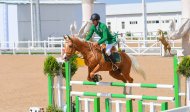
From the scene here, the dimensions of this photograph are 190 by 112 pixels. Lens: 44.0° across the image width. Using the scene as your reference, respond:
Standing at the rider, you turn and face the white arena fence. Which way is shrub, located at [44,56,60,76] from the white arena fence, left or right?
left

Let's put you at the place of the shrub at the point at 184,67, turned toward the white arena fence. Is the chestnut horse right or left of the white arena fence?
left

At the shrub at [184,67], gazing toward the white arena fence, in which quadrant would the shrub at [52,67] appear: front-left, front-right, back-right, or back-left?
front-left

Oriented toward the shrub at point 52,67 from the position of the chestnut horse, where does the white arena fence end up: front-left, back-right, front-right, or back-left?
front-right
